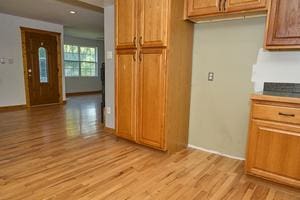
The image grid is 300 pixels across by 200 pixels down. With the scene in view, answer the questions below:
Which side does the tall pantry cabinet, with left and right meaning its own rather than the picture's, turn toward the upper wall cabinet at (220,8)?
left

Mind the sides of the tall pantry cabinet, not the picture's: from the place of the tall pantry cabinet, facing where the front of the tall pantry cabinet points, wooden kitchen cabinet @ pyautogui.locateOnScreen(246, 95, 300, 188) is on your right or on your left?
on your left

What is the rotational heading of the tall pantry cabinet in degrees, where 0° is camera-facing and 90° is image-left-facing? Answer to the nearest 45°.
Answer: approximately 45°

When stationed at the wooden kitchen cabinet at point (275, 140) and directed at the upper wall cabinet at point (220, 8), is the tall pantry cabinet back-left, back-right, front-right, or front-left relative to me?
front-left

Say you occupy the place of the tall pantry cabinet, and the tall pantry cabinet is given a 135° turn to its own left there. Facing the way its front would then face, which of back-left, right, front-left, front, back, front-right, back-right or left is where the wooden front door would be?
back-left

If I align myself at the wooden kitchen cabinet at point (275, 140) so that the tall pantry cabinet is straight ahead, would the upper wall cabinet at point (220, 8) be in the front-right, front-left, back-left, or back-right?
front-right
